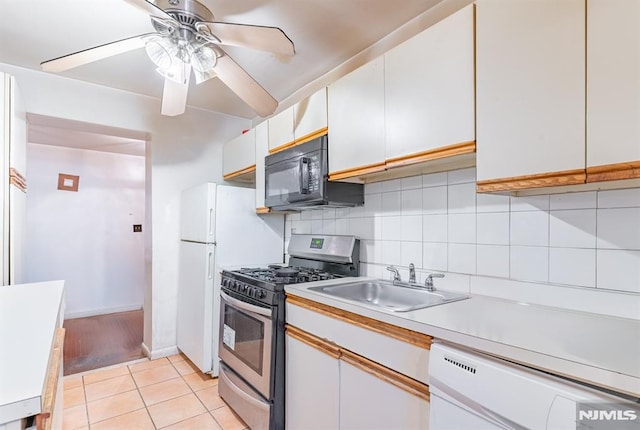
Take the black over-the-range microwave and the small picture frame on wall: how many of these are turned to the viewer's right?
0

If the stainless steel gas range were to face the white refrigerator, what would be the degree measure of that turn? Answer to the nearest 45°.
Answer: approximately 90° to its right

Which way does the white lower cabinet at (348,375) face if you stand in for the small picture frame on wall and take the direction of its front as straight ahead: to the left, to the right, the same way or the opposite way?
to the right

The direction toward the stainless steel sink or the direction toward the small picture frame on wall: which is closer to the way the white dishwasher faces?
the small picture frame on wall

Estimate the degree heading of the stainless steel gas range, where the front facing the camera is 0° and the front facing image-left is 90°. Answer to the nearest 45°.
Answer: approximately 45°

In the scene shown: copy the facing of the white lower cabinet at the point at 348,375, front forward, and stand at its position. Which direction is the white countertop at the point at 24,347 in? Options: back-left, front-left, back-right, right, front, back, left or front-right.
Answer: front

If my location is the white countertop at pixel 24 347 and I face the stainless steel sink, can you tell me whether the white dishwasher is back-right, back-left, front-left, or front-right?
front-right

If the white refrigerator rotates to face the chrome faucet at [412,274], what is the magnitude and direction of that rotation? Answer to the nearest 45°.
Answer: approximately 90° to its left

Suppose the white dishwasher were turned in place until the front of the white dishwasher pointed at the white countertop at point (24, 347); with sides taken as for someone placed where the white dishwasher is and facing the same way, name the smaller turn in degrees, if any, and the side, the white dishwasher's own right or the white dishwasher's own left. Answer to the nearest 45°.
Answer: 0° — it already faces it

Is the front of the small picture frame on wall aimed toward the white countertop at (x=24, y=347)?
yes

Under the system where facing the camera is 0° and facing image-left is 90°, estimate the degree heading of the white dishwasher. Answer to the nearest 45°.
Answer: approximately 45°

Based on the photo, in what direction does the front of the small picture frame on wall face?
toward the camera

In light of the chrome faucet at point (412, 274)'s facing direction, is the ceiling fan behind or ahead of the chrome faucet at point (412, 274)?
ahead

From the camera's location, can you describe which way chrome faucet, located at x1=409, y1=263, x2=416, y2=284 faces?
facing the viewer and to the left of the viewer

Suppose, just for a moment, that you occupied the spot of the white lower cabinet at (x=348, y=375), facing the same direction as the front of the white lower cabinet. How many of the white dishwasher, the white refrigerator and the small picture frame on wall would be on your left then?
1
